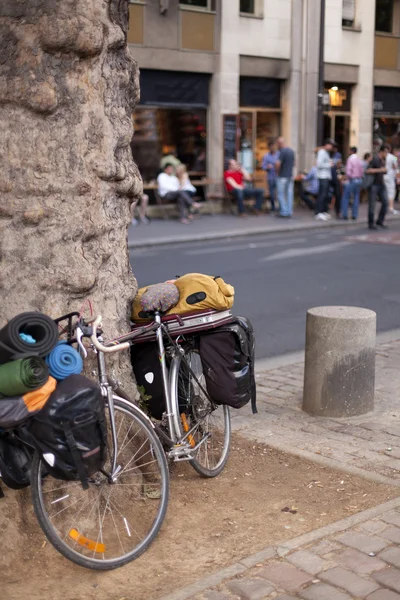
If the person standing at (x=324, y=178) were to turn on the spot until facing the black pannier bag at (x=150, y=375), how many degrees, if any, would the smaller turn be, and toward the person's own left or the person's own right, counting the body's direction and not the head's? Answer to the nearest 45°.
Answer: approximately 90° to the person's own right

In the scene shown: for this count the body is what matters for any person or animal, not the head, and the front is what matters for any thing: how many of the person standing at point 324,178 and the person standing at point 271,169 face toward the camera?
1

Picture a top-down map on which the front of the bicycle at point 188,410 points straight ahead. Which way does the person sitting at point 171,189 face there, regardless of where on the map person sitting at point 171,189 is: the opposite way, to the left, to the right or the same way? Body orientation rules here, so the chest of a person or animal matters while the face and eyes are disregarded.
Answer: to the left

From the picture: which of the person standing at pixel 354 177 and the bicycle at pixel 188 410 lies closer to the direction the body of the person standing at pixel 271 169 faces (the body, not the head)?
the bicycle

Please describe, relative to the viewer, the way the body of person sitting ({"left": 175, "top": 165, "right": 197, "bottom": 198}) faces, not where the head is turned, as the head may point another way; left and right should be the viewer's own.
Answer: facing the viewer and to the right of the viewer

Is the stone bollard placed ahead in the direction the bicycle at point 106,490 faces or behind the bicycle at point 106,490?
behind

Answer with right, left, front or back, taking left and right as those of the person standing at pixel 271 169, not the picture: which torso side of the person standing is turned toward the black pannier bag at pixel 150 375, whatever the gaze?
front

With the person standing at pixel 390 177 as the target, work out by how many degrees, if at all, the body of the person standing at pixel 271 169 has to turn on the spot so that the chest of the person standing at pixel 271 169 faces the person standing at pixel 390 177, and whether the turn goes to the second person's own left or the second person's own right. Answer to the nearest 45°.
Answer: approximately 90° to the second person's own left

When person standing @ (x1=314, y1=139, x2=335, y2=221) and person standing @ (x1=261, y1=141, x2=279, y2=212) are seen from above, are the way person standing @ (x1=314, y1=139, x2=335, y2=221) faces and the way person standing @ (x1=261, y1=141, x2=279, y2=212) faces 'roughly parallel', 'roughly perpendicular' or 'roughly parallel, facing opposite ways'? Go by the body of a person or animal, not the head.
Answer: roughly perpendicular

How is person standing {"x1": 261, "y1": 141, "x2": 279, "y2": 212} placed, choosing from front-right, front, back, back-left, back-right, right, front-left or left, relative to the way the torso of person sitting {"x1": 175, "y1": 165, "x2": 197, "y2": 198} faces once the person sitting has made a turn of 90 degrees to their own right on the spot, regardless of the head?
back
